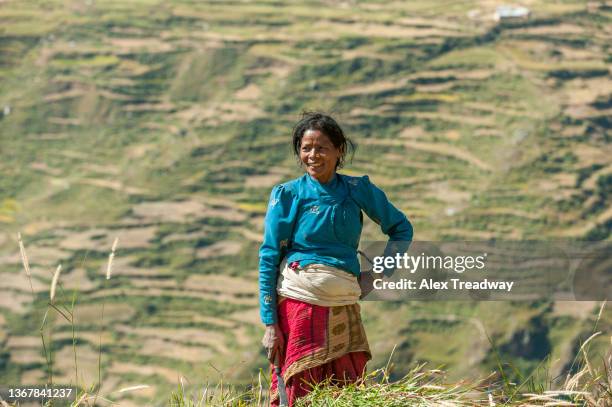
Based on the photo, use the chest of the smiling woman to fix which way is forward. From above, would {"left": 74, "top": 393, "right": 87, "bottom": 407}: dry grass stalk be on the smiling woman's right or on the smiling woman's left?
on the smiling woman's right

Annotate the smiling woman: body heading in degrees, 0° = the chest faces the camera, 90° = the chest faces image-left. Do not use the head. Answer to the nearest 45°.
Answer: approximately 0°
